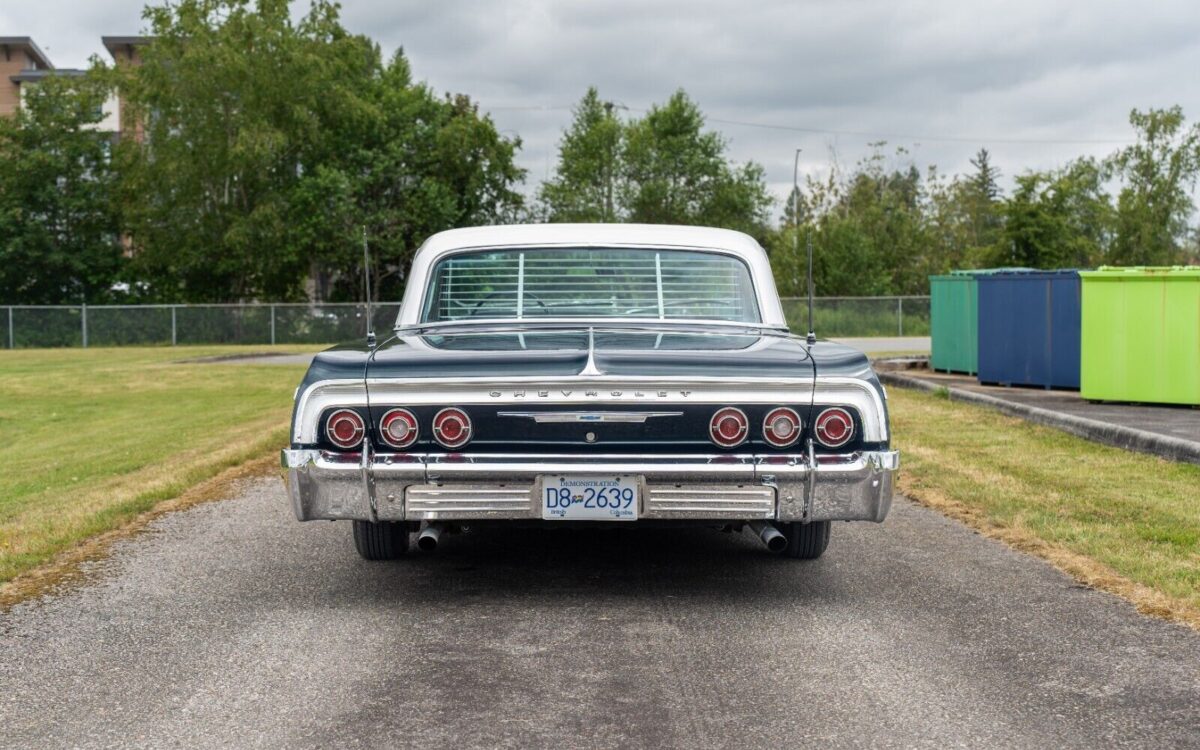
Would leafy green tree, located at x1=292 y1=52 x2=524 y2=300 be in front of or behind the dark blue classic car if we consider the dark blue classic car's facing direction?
in front

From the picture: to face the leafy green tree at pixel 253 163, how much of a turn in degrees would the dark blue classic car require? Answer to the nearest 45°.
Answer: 0° — it already faces it

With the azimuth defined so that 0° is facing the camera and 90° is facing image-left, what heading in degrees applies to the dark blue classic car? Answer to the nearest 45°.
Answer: approximately 180°

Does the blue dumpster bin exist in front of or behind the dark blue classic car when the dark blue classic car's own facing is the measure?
in front

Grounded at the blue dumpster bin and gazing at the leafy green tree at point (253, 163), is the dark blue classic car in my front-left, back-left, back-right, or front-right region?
back-left

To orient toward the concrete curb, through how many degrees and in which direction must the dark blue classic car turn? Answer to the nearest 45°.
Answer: approximately 45° to its right

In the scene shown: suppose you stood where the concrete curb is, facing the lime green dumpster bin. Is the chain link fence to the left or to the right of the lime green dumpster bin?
left

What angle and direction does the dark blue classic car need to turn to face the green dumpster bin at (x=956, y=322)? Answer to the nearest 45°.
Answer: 0° — it already faces it

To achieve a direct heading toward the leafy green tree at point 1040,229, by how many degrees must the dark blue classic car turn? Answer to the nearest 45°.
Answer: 0° — it already faces it
